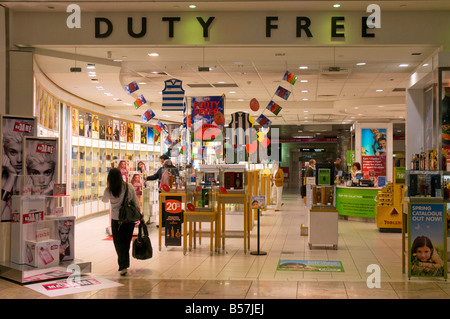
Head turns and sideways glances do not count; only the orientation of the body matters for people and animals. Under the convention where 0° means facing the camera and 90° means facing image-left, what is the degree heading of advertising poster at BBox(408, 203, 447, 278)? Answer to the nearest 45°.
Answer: approximately 0°

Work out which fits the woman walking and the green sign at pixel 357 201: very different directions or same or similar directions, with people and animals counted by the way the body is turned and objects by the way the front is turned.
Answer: very different directions

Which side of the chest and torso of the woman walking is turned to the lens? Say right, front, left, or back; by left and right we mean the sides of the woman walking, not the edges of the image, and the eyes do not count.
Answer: back

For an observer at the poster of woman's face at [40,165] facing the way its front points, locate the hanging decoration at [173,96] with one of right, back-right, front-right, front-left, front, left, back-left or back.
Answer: back-left

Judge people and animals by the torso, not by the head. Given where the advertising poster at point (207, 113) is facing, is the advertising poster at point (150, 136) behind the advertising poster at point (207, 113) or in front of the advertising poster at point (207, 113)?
behind

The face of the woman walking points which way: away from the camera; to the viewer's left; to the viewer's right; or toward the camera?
away from the camera
